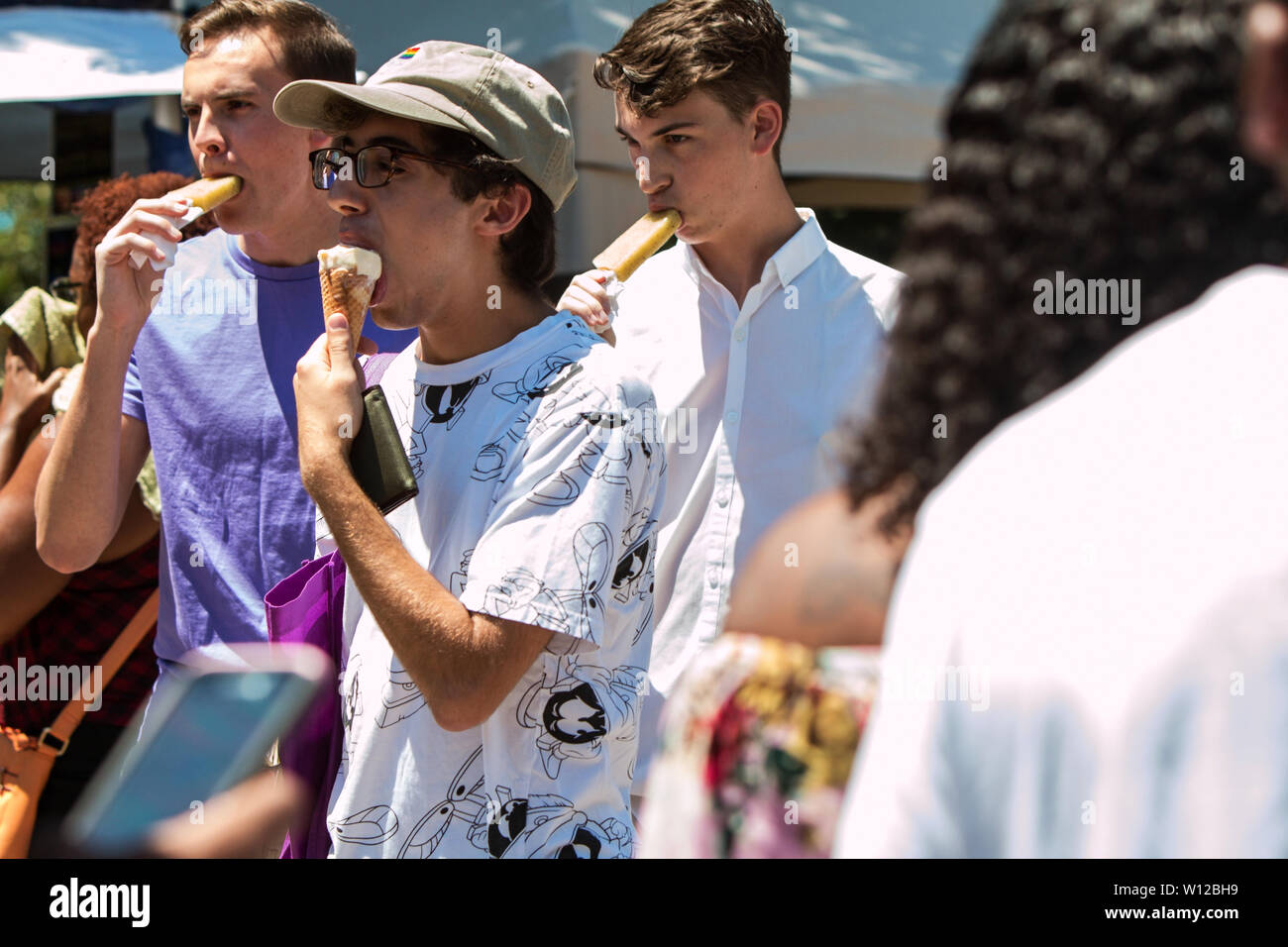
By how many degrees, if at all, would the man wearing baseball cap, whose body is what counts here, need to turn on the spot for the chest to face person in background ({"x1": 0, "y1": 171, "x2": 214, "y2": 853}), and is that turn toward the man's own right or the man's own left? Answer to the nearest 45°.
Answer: approximately 90° to the man's own right

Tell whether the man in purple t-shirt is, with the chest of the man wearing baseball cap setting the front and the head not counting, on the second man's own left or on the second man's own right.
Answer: on the second man's own right

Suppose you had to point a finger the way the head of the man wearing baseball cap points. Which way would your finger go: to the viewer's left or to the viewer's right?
to the viewer's left

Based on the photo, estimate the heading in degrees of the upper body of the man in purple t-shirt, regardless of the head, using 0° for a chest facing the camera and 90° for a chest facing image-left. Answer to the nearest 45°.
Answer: approximately 45°

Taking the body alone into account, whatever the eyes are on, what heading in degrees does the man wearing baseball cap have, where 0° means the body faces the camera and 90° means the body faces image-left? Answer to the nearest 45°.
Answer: approximately 45°

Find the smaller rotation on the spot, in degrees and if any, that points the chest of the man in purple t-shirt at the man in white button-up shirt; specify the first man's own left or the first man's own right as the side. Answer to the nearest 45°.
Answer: approximately 135° to the first man's own left

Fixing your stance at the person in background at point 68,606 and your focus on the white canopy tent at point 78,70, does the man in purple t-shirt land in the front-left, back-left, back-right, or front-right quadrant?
back-right

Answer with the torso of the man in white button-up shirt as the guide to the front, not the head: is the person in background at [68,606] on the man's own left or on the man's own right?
on the man's own right
